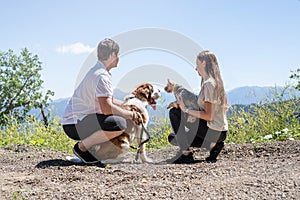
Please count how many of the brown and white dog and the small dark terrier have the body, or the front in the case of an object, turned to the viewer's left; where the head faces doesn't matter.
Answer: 1

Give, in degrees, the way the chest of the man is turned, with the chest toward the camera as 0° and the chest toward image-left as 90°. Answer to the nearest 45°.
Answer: approximately 270°

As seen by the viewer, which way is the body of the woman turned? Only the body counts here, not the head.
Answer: to the viewer's left

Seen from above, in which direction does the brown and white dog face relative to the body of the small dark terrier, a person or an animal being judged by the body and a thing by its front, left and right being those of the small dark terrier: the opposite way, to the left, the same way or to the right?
the opposite way

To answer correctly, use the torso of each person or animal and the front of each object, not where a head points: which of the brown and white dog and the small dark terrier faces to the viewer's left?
the small dark terrier

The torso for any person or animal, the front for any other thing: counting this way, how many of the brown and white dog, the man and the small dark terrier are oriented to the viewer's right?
2

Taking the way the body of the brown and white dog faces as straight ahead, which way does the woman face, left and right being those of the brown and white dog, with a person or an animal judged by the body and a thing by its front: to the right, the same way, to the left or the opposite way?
the opposite way

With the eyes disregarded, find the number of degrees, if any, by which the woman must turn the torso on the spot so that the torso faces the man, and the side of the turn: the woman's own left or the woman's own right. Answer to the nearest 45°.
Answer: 0° — they already face them

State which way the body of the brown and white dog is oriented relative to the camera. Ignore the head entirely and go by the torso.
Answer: to the viewer's right

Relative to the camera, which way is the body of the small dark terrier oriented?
to the viewer's left
